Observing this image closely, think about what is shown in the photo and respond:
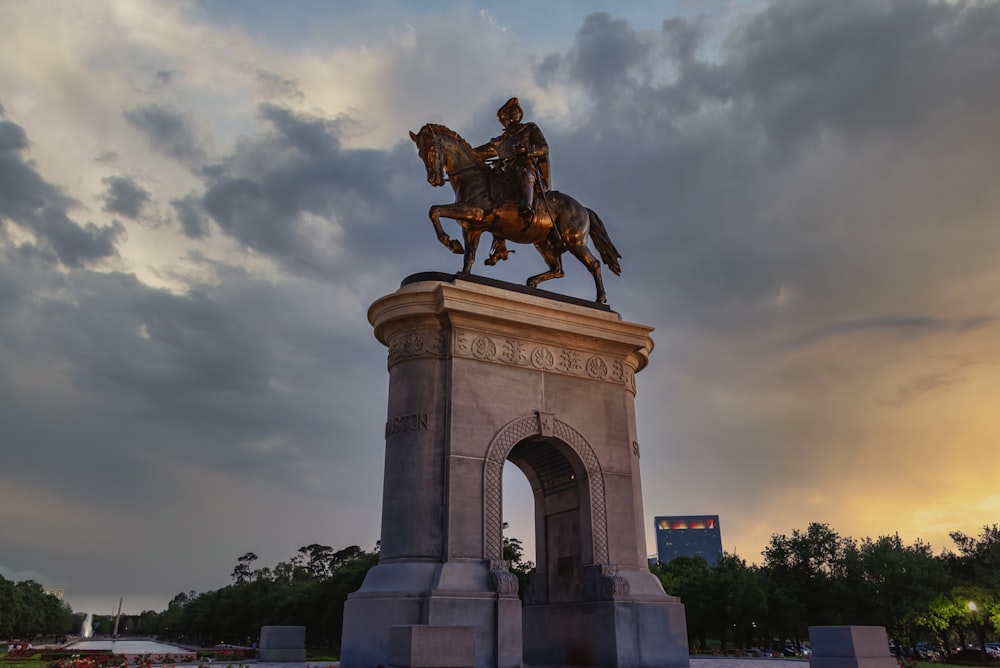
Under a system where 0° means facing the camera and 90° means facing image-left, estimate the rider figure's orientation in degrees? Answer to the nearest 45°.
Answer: approximately 45°
